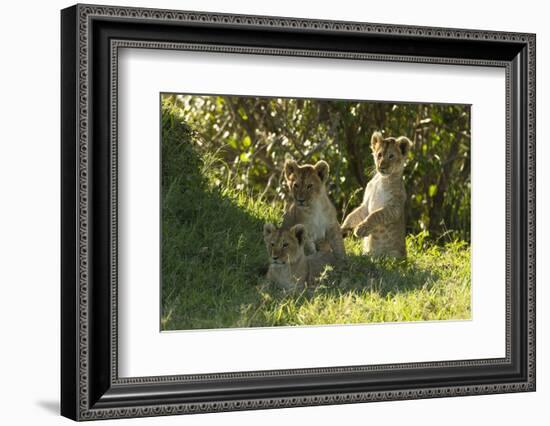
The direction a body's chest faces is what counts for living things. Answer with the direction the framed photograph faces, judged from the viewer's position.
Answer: facing the viewer and to the right of the viewer
